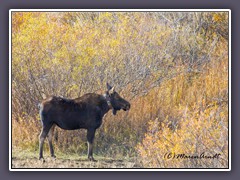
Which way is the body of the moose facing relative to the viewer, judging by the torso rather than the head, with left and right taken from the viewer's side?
facing to the right of the viewer
